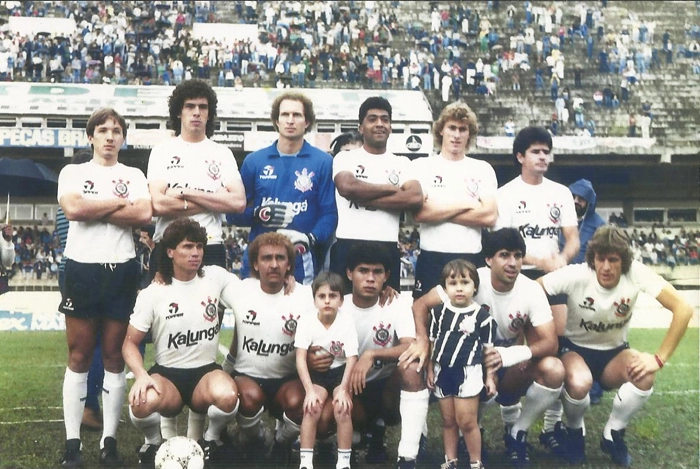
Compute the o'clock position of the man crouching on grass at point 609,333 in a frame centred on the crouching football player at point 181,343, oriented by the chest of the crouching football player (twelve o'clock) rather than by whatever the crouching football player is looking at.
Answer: The man crouching on grass is roughly at 9 o'clock from the crouching football player.

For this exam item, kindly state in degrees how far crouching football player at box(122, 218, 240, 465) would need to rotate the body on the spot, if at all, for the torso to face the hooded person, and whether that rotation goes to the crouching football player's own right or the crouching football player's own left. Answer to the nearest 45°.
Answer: approximately 135° to the crouching football player's own left

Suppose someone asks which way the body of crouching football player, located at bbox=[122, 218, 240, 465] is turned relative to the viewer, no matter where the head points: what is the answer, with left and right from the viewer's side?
facing the viewer

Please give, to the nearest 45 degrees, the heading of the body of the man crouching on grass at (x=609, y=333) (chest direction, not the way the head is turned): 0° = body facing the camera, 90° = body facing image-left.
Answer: approximately 0°

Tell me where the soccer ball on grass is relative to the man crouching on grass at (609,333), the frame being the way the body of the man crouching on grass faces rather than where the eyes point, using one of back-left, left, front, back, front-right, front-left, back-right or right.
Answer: front-right

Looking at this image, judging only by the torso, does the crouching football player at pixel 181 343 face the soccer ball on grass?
yes

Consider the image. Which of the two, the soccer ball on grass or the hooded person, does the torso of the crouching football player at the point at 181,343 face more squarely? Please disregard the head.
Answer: the soccer ball on grass

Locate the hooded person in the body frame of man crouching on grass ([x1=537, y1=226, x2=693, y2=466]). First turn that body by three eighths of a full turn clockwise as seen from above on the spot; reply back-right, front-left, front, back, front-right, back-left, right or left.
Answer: front-right

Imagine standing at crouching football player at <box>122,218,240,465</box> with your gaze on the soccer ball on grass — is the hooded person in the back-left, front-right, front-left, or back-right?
back-left

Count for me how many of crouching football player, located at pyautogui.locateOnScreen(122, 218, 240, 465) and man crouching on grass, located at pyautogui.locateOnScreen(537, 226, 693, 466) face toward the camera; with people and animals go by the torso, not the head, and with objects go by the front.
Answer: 2

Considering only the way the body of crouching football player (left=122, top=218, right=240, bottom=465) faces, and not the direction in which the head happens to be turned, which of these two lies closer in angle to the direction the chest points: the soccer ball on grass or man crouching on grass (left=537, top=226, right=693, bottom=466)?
the soccer ball on grass
